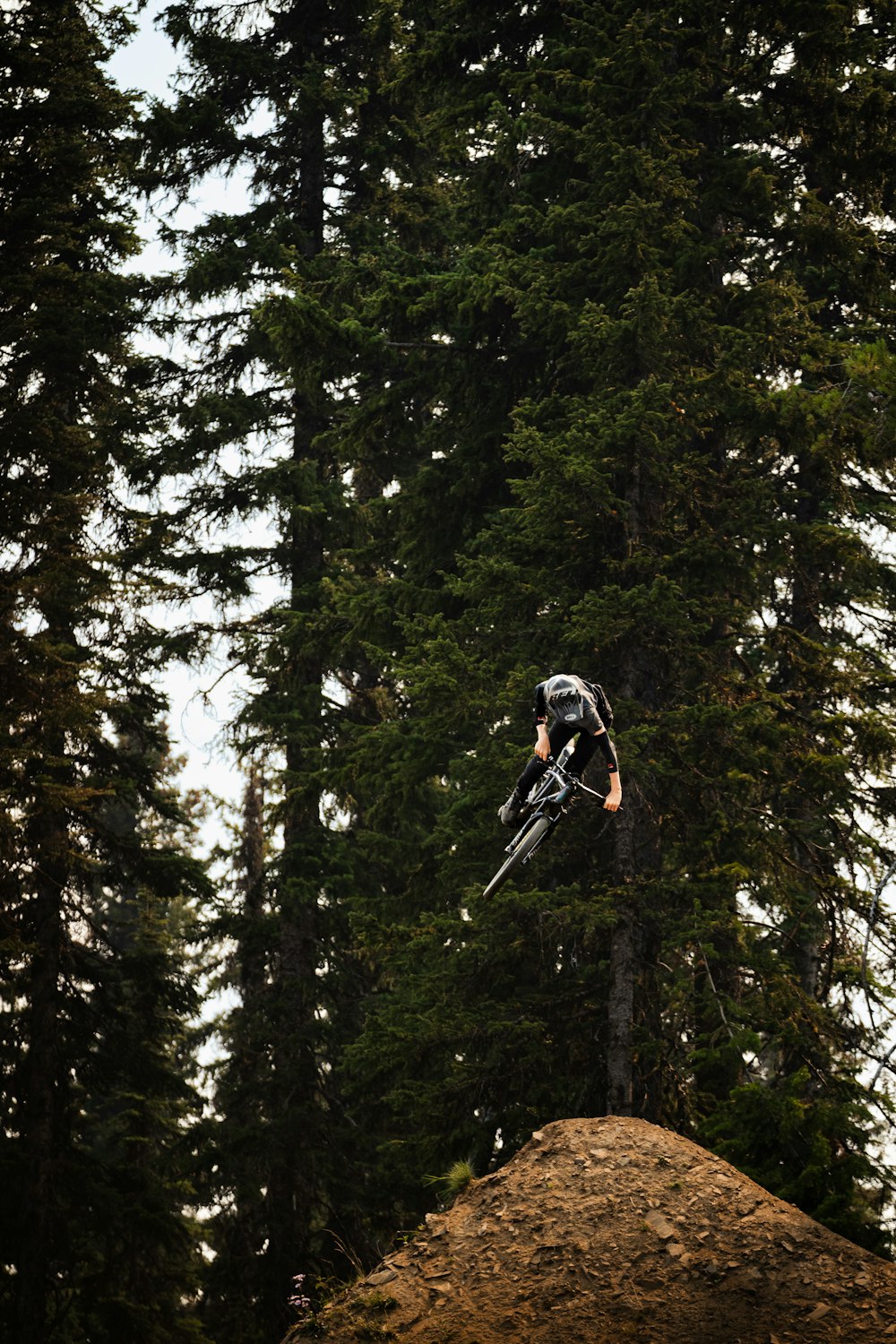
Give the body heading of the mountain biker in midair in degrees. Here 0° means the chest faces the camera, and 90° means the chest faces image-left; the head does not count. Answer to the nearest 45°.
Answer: approximately 0°

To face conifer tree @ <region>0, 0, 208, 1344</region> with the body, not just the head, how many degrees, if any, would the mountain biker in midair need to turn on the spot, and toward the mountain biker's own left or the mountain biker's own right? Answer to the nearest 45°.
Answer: approximately 135° to the mountain biker's own right

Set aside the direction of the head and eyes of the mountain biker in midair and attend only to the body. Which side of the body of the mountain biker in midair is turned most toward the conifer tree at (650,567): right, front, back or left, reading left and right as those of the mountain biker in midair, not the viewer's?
back
